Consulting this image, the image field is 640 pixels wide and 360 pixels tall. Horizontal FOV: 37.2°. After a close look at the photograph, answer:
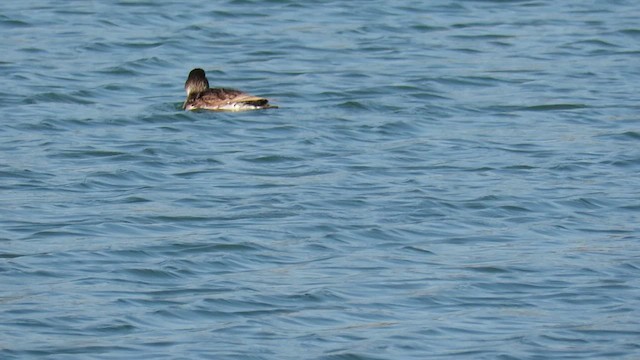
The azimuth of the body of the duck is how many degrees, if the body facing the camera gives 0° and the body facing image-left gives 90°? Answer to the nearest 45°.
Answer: approximately 90°
